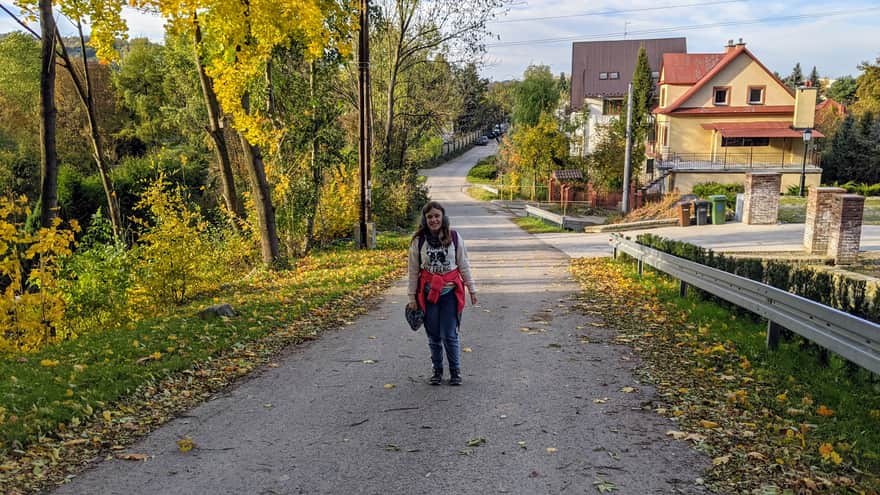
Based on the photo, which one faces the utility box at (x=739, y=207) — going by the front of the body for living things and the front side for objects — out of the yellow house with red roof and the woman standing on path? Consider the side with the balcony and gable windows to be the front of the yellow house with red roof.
the yellow house with red roof

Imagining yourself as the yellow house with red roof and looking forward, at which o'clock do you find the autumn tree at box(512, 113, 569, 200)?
The autumn tree is roughly at 2 o'clock from the yellow house with red roof.

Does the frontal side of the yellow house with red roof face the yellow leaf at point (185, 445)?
yes

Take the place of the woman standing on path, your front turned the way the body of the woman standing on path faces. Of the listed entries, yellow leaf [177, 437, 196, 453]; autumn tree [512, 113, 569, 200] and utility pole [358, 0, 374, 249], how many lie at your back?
2

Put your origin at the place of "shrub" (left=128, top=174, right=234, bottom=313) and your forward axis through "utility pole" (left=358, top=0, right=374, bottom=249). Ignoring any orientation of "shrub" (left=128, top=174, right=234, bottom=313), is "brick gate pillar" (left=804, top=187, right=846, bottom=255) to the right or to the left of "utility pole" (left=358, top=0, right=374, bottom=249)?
right

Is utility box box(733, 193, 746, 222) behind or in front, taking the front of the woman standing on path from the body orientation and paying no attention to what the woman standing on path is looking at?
behind

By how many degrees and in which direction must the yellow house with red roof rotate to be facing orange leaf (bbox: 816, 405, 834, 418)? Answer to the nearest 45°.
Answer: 0° — it already faces it

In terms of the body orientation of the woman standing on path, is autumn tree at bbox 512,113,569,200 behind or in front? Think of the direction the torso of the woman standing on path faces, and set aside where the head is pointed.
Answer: behind

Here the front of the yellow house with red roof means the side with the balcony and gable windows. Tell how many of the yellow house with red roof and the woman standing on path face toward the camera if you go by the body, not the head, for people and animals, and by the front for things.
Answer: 2

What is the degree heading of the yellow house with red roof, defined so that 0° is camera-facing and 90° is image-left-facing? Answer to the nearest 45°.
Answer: approximately 0°

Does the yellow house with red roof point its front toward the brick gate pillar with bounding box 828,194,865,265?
yes

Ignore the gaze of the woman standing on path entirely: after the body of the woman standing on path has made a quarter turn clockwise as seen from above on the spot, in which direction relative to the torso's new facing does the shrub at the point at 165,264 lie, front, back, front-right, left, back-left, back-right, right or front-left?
front-right

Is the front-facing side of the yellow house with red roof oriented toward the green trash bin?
yes
